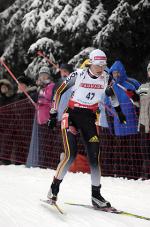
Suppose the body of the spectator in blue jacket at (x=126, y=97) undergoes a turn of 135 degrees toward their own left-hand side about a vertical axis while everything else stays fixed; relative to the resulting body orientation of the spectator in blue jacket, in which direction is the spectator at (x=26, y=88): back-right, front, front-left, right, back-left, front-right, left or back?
back-left

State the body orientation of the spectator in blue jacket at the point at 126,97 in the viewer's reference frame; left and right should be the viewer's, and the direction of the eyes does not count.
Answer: facing the viewer and to the left of the viewer

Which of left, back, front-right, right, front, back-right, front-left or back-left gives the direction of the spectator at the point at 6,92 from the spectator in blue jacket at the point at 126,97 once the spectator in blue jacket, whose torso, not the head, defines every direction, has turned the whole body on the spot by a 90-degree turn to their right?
front

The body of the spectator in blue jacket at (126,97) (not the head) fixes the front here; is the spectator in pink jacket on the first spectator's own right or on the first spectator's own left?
on the first spectator's own right
